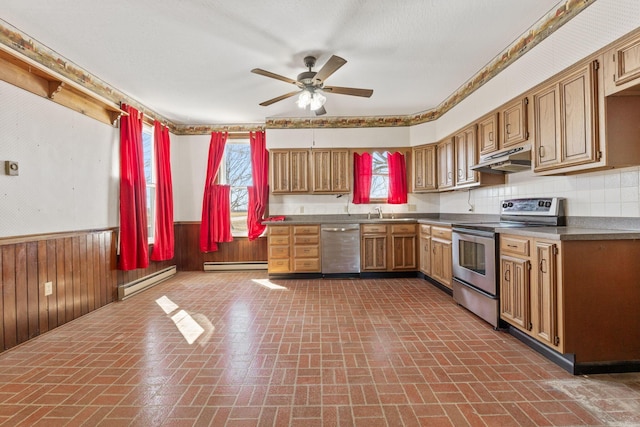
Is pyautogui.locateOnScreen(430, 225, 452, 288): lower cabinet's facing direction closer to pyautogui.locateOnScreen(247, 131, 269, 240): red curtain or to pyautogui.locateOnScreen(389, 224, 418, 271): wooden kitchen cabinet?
the red curtain

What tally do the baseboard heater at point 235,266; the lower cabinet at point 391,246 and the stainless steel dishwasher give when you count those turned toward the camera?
3

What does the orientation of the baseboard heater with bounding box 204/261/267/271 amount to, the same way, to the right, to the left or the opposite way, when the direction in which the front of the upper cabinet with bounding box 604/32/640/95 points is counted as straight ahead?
to the left

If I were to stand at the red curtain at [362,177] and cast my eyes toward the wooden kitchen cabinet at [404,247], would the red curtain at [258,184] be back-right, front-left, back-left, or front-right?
back-right

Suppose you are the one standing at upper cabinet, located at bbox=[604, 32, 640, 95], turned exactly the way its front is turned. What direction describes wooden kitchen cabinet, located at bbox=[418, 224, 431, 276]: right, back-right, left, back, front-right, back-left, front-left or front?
right

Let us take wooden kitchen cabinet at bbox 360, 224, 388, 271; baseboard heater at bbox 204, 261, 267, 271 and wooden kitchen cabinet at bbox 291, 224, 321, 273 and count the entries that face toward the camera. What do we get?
3

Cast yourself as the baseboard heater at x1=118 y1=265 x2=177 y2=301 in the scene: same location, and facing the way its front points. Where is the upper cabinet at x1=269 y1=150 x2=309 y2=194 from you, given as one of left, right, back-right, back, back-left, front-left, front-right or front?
front-left

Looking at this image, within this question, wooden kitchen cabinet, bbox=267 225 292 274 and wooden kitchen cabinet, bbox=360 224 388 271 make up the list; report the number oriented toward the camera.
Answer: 2

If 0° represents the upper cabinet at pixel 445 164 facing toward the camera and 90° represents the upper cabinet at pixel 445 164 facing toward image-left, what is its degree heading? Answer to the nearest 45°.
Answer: approximately 45°

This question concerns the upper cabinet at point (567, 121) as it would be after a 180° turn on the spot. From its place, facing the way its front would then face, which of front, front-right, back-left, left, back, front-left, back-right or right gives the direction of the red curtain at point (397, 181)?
left

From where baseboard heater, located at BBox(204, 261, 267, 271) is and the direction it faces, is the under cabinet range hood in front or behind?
in front
